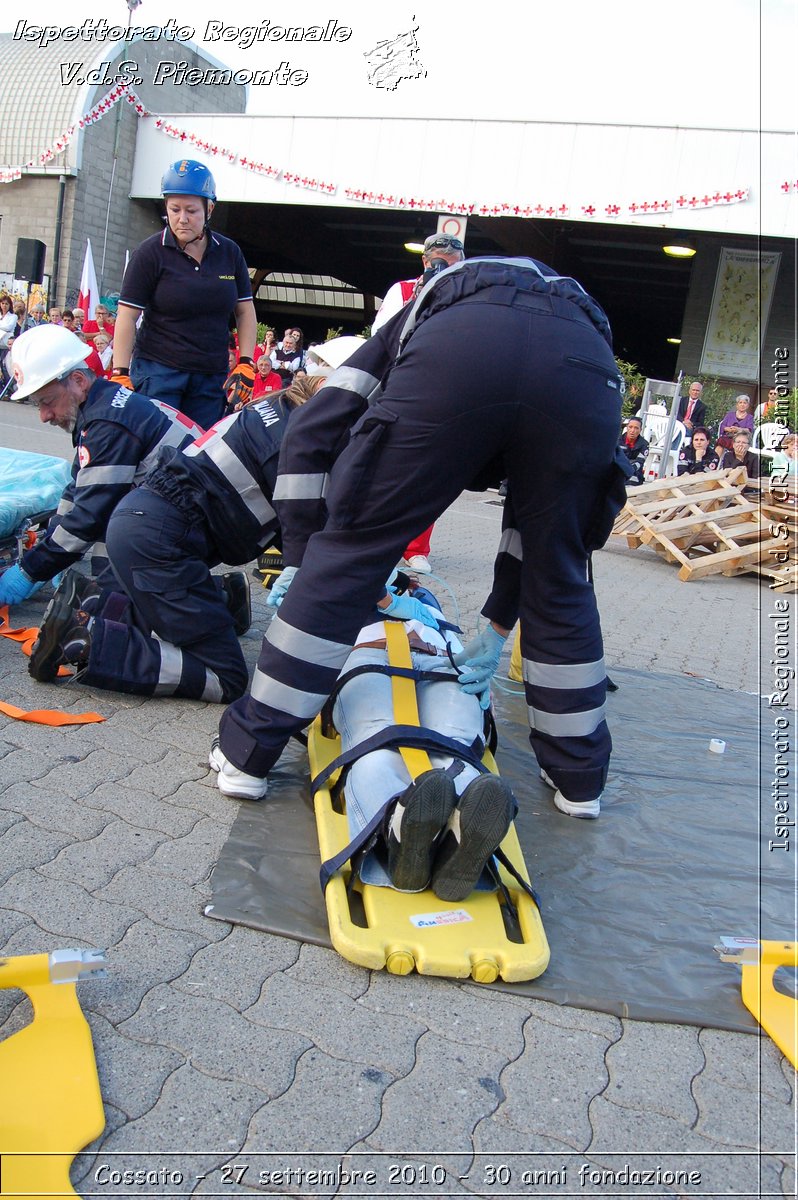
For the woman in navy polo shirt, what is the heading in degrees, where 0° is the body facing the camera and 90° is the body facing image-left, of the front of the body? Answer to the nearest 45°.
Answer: approximately 0°

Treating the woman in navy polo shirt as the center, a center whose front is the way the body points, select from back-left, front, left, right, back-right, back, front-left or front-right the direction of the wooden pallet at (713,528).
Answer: back-left

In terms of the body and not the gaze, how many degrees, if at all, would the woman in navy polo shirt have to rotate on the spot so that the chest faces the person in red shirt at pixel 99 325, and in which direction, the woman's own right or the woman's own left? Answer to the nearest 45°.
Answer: approximately 180°

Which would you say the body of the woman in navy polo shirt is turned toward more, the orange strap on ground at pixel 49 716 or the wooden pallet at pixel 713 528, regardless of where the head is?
the orange strap on ground

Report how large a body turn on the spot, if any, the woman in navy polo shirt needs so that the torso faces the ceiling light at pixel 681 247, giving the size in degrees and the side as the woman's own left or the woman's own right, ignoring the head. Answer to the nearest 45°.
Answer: approximately 135° to the woman's own left

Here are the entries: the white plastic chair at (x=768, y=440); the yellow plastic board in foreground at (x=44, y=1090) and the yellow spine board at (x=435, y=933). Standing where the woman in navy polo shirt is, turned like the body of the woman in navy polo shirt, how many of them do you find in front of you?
2

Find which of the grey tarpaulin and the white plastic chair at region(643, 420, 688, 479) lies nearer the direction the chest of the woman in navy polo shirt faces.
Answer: the grey tarpaulin

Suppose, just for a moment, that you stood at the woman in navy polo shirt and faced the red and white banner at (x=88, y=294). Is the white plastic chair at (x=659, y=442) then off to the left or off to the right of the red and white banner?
right

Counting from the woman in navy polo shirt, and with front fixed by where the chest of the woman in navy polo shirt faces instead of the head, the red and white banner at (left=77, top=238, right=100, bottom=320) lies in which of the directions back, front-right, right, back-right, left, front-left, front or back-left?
back

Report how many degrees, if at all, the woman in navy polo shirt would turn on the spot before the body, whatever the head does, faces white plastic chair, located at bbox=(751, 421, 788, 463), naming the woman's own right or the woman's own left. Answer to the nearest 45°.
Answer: approximately 135° to the woman's own left
